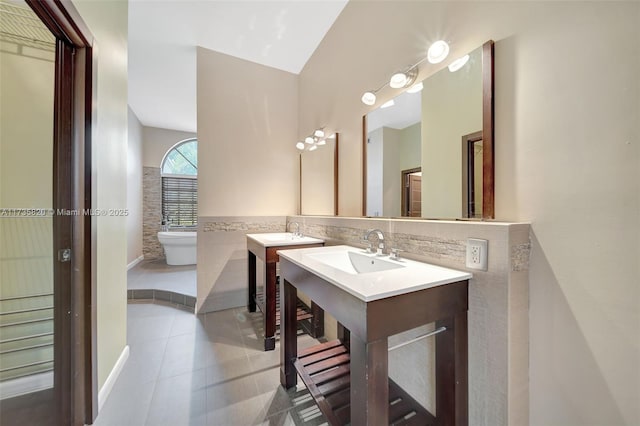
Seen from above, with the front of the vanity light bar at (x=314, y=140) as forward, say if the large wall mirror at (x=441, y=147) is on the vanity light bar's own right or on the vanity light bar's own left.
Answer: on the vanity light bar's own left

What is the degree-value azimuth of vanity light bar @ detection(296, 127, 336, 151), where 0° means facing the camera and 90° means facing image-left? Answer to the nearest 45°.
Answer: approximately 45°

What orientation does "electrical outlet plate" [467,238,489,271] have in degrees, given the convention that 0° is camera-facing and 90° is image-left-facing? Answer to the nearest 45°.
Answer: approximately 45°

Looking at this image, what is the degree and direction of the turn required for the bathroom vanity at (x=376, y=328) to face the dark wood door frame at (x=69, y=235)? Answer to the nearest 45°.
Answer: approximately 45° to its right

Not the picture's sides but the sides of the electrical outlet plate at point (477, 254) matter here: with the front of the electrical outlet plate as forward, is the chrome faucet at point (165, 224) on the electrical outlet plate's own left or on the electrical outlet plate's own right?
on the electrical outlet plate's own right
